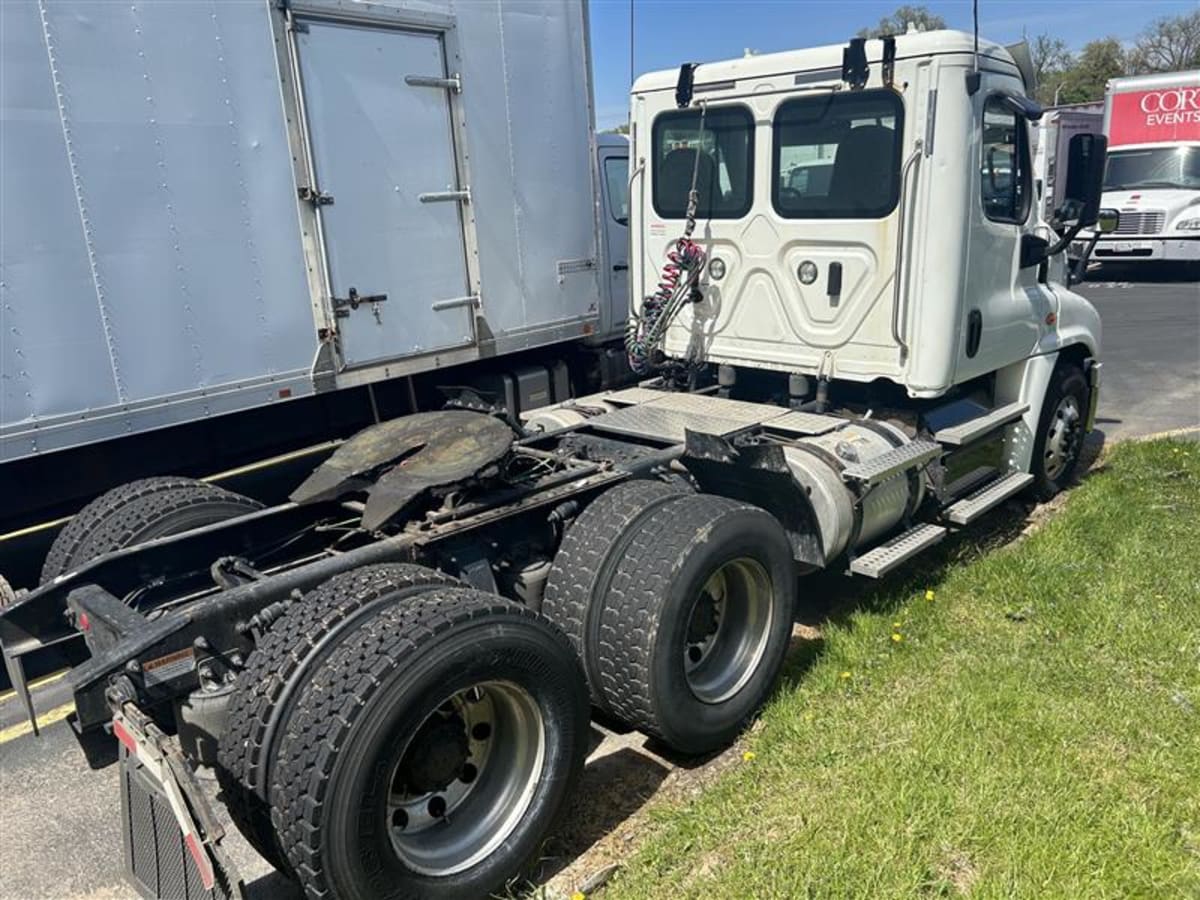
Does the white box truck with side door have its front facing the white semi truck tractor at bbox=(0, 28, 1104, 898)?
no

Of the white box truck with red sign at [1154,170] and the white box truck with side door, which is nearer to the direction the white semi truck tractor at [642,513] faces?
the white box truck with red sign

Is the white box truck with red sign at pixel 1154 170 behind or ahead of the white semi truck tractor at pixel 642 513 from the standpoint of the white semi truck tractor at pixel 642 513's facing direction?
ahead

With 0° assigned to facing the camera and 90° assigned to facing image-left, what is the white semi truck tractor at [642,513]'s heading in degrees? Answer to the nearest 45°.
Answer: approximately 225°

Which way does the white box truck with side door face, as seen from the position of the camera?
facing away from the viewer and to the right of the viewer

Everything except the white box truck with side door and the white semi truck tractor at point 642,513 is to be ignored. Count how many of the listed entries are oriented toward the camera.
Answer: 0

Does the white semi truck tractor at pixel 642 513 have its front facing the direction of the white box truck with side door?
no

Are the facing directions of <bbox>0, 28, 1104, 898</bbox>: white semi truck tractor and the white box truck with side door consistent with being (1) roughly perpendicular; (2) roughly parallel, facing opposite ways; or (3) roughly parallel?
roughly parallel
